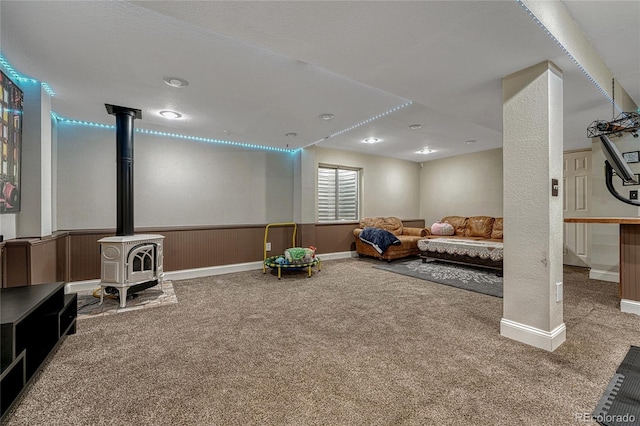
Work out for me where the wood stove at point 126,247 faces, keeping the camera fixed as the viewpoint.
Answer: facing the viewer and to the right of the viewer

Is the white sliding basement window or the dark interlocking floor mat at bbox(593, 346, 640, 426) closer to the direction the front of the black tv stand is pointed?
the dark interlocking floor mat

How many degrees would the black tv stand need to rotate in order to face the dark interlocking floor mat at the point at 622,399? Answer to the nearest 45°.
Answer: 0° — it already faces it

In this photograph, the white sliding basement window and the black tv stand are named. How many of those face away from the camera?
0

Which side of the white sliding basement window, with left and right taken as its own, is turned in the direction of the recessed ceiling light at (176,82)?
right

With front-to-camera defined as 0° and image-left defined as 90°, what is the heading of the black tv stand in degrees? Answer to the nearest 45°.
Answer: approximately 315°

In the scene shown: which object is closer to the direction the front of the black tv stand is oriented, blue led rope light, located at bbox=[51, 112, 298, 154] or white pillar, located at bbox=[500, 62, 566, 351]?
the white pillar

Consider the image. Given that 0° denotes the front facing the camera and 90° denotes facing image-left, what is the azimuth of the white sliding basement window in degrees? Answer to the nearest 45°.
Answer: approximately 315°

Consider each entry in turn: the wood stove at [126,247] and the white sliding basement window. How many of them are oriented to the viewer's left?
0
